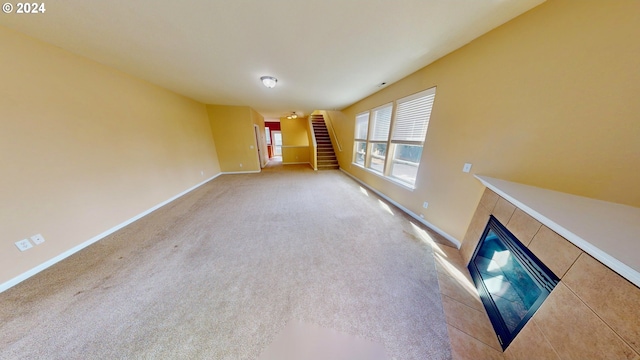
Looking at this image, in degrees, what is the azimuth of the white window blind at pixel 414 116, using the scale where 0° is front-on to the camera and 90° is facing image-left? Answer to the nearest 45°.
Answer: approximately 45°

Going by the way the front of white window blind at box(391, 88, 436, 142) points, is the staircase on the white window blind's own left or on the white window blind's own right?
on the white window blind's own right

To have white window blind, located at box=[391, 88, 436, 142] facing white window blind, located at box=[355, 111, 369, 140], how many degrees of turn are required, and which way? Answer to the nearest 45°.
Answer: approximately 90° to its right

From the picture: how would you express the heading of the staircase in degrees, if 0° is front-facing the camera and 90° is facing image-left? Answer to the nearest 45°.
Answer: approximately 0°

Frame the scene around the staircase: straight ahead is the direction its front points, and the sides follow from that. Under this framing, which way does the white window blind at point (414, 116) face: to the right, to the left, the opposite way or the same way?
to the right

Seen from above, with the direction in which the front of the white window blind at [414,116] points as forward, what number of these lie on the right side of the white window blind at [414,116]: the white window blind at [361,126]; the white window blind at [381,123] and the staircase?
3

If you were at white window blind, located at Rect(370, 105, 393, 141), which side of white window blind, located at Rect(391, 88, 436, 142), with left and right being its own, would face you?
right

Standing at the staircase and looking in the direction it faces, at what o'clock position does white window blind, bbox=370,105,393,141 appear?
The white window blind is roughly at 11 o'clock from the staircase.
